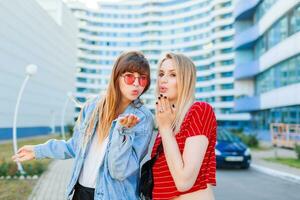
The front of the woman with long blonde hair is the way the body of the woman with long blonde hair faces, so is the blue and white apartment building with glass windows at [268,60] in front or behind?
behind

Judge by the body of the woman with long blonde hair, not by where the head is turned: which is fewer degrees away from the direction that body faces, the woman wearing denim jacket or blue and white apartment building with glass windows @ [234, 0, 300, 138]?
the woman wearing denim jacket

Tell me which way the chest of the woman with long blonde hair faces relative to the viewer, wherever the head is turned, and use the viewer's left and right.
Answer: facing the viewer and to the left of the viewer

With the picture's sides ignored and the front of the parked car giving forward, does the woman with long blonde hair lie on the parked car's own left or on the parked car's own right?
on the parked car's own right

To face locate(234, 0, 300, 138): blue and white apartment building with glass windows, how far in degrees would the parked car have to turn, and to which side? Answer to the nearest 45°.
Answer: approximately 135° to its left

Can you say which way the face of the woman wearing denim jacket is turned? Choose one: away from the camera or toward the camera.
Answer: toward the camera

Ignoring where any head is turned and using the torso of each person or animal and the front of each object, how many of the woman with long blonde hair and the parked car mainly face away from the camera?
0

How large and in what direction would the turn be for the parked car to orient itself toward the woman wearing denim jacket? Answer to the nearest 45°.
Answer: approximately 45° to its right

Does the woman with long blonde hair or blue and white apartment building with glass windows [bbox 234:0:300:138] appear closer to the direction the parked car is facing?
the woman with long blonde hair
